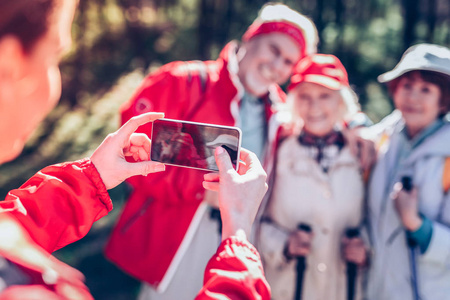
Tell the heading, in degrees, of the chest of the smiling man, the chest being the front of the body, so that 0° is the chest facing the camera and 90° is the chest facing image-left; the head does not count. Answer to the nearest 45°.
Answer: approximately 315°

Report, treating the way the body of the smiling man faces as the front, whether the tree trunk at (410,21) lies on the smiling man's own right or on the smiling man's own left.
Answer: on the smiling man's own left
